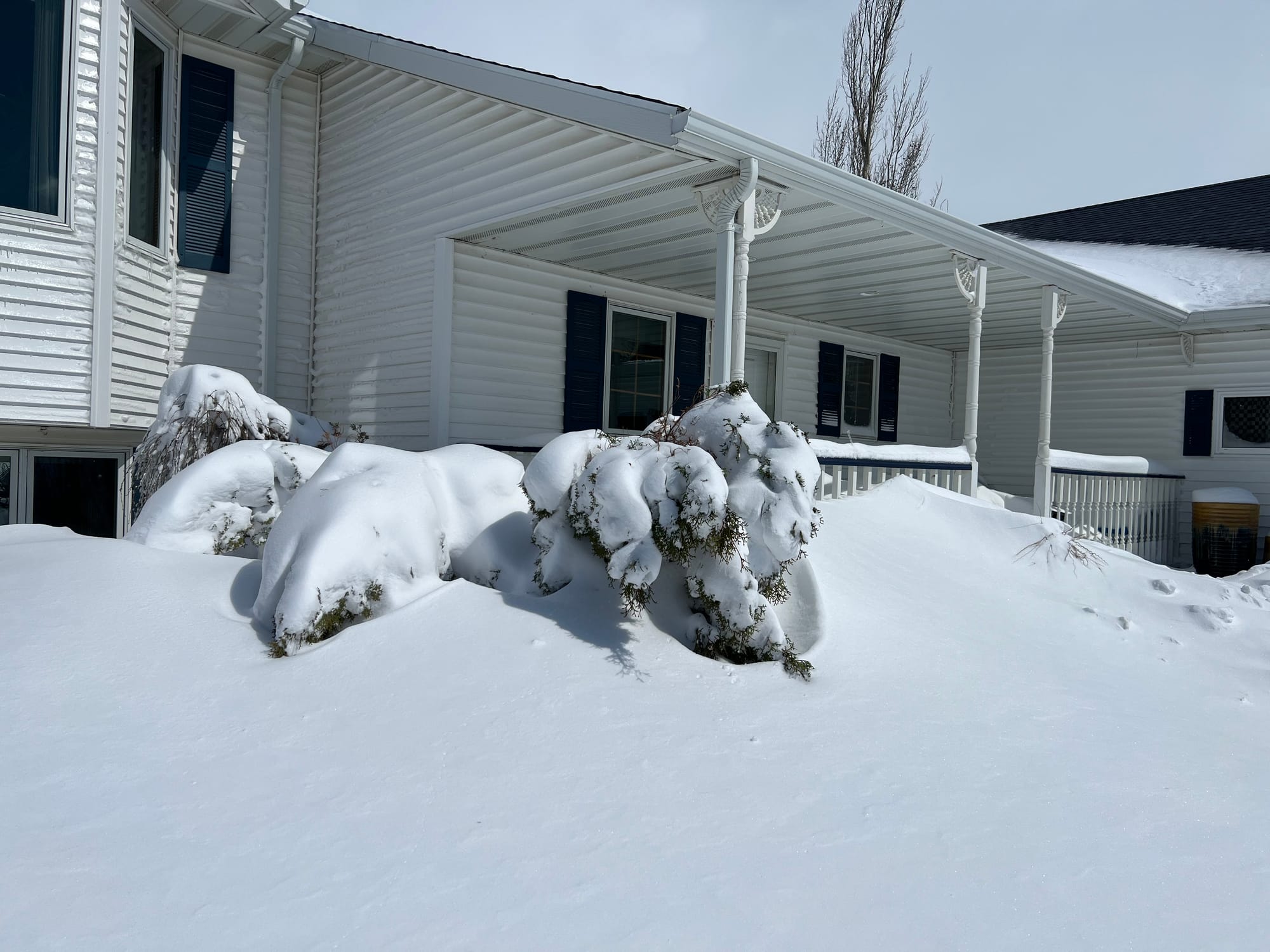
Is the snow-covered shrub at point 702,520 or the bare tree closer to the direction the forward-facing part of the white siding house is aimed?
the snow-covered shrub

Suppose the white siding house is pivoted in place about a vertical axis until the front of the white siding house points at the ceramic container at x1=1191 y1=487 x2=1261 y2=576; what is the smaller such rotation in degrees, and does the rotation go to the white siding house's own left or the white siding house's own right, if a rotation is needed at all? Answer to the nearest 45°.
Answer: approximately 45° to the white siding house's own left

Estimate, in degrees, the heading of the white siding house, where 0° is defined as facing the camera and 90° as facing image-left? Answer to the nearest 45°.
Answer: approximately 315°

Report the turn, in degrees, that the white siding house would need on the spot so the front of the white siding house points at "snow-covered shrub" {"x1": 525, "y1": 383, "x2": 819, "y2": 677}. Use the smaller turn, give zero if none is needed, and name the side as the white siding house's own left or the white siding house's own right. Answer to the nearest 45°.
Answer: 0° — it already faces it

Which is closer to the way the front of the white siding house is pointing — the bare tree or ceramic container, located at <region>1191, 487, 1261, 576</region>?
the ceramic container

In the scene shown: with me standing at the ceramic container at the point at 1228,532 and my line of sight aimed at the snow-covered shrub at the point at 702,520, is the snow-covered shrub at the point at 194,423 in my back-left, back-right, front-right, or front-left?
front-right

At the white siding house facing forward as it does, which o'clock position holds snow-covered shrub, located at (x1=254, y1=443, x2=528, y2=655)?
The snow-covered shrub is roughly at 1 o'clock from the white siding house.
